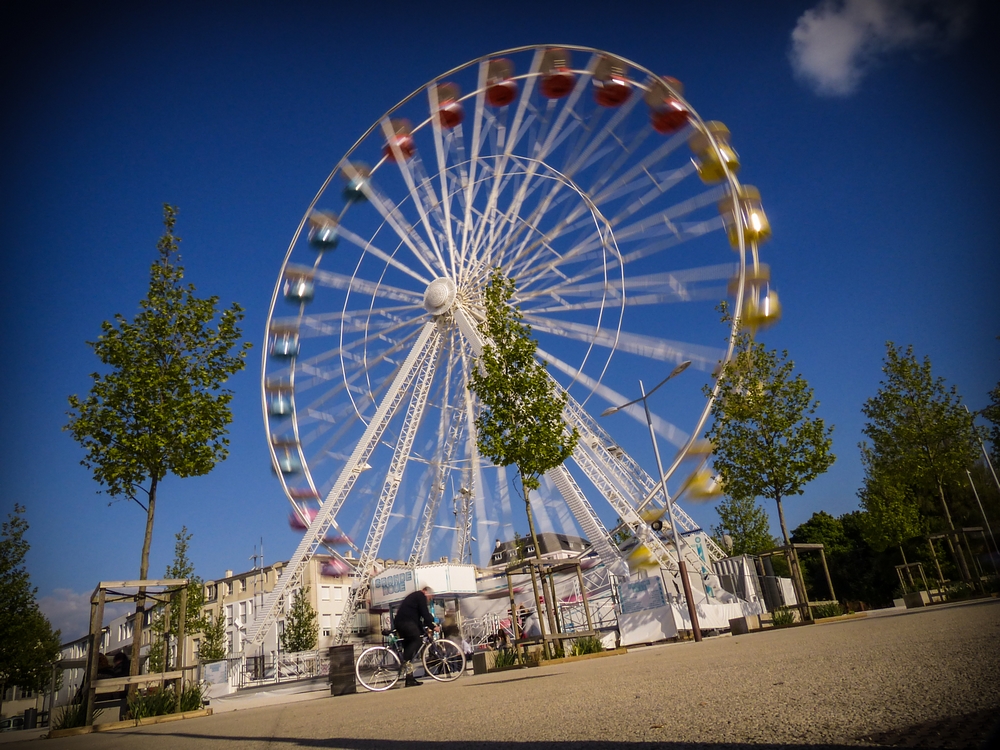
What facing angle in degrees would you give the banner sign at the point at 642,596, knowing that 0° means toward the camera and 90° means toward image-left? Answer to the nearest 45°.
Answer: approximately 0°

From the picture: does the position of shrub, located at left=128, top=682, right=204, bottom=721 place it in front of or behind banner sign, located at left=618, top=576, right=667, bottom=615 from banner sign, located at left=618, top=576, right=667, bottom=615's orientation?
in front

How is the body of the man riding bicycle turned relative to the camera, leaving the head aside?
to the viewer's right

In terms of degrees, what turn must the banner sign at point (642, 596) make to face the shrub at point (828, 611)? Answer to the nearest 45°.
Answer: approximately 45° to its left

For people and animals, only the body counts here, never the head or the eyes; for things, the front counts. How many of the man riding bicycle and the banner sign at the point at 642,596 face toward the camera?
1

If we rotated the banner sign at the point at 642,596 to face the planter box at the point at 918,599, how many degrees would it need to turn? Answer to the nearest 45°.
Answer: approximately 90° to its left

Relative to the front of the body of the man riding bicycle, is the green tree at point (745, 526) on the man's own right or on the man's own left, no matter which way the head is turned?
on the man's own left

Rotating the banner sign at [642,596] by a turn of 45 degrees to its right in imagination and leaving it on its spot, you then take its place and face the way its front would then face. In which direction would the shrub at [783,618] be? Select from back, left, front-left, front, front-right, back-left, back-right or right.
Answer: left

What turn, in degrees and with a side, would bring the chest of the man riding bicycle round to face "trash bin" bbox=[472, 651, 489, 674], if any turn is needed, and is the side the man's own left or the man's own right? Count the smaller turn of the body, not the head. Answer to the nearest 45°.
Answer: approximately 45° to the man's own left

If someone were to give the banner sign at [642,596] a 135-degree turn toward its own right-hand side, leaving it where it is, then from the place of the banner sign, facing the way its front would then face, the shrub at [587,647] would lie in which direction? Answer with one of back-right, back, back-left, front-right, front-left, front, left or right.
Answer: back-left

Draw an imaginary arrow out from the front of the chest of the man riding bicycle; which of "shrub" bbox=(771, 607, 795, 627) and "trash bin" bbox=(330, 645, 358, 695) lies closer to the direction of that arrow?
the shrub

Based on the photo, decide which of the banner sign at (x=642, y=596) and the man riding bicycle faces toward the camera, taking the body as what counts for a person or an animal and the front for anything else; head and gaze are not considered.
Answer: the banner sign

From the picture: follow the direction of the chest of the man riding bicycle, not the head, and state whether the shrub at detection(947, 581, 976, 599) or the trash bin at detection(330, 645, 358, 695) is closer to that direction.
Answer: the shrub

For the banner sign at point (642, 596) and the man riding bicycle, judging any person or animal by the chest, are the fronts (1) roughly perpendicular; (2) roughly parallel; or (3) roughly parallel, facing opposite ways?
roughly perpendicular
